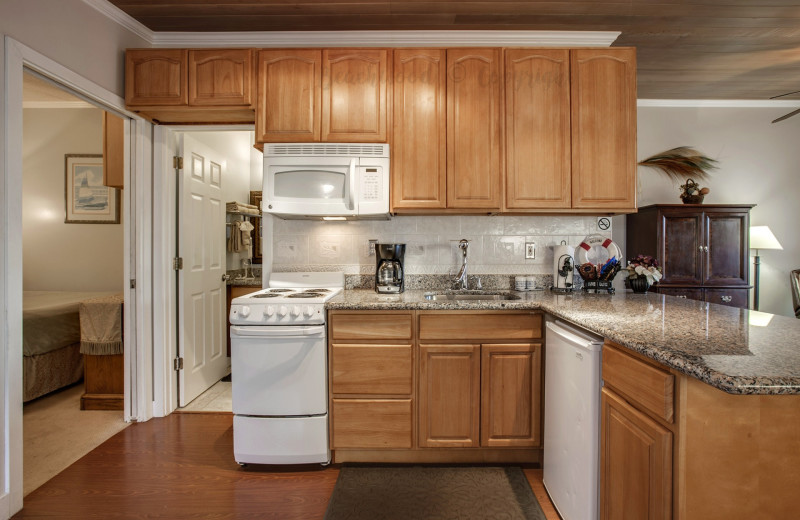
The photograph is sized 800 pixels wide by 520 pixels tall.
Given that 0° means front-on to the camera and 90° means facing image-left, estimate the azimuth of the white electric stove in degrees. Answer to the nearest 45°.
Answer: approximately 0°

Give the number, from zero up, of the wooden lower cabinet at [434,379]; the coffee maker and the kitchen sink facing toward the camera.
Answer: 3

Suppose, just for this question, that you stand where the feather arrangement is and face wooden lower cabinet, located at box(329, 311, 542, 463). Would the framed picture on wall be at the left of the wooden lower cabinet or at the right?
right

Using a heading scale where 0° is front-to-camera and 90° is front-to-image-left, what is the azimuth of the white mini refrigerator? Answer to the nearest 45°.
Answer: approximately 45°
